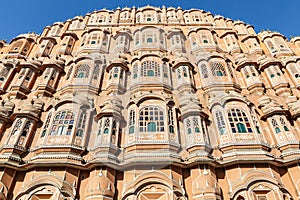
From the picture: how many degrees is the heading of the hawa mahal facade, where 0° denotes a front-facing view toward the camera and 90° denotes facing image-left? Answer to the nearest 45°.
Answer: approximately 0°
